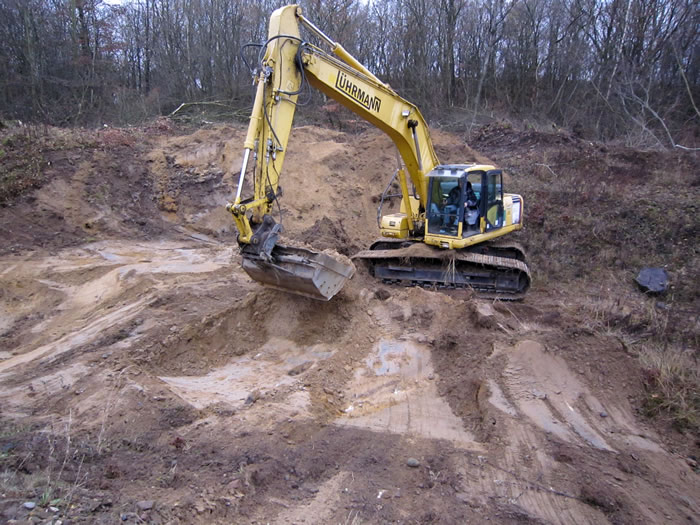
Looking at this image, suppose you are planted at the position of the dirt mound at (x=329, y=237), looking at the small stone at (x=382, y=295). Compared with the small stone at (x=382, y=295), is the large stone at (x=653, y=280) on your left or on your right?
left

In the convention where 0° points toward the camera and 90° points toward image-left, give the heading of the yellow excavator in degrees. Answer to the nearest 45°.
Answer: approximately 45°

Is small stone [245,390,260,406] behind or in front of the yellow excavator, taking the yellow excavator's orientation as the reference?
in front

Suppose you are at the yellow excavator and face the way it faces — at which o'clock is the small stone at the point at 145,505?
The small stone is roughly at 11 o'clock from the yellow excavator.

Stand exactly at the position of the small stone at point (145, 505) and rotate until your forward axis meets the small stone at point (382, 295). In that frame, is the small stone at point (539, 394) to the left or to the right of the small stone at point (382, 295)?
right

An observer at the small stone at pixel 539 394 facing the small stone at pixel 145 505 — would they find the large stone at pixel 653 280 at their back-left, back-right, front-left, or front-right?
back-right

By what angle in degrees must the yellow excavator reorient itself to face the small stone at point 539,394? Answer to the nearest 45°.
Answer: approximately 90° to its left
